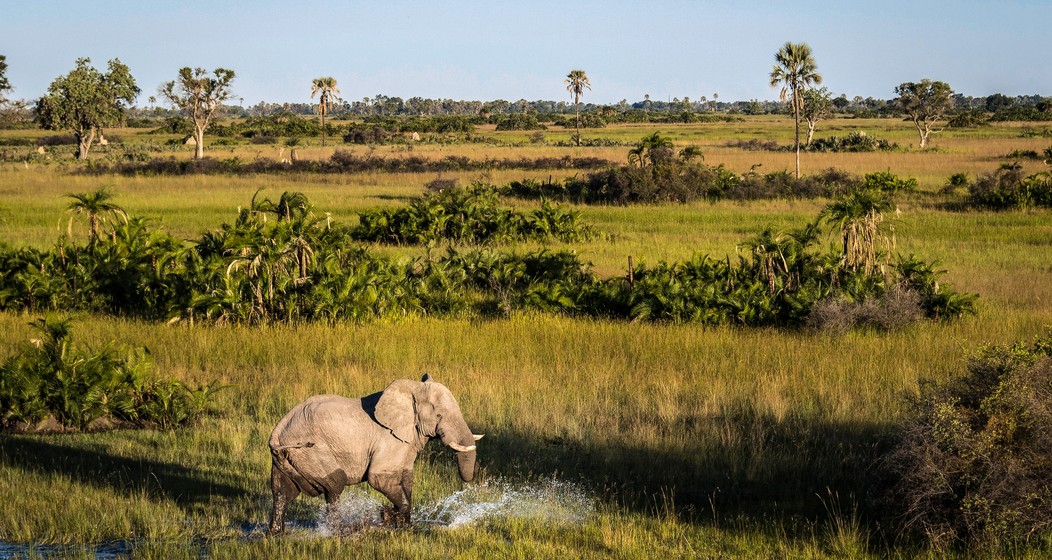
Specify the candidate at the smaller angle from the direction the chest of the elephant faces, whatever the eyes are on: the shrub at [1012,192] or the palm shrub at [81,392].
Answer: the shrub

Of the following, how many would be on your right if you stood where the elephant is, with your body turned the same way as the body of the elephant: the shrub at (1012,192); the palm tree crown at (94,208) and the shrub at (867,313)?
0

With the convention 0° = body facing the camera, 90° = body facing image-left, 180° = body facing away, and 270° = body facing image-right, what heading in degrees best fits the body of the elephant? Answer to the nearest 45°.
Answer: approximately 270°

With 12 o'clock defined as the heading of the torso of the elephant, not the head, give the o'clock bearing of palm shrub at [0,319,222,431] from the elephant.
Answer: The palm shrub is roughly at 8 o'clock from the elephant.

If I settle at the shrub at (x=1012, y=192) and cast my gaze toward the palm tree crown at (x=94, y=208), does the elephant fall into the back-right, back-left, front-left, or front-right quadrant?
front-left

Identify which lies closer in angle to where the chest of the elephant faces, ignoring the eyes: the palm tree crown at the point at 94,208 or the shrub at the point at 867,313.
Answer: the shrub

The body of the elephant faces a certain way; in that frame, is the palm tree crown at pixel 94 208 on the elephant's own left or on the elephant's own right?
on the elephant's own left

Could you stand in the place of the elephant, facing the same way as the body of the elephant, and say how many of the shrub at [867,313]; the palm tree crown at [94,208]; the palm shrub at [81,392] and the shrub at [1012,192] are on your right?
0

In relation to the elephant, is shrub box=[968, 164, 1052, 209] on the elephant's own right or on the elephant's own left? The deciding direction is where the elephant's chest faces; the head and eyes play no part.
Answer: on the elephant's own left

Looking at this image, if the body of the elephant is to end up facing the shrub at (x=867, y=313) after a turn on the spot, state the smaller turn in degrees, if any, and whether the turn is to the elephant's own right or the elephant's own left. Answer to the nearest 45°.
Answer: approximately 45° to the elephant's own left

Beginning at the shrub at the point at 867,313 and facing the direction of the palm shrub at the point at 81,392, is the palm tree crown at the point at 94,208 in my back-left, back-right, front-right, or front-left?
front-right

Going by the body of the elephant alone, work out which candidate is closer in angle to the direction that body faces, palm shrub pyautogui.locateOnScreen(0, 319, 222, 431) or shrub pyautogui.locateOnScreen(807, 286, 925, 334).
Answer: the shrub

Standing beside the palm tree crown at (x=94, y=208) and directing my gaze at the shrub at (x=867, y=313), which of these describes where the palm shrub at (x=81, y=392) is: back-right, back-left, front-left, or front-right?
front-right
